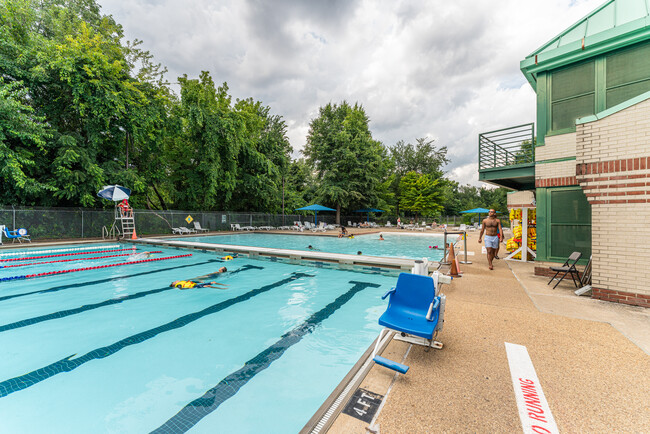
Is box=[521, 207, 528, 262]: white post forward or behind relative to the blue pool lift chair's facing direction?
behind

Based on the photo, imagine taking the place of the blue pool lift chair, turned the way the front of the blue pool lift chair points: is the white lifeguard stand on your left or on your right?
on your right

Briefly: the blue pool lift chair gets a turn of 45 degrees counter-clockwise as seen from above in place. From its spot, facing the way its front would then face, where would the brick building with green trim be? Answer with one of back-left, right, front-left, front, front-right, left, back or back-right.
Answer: back-left

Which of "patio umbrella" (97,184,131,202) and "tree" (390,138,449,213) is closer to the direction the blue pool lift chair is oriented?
the patio umbrella

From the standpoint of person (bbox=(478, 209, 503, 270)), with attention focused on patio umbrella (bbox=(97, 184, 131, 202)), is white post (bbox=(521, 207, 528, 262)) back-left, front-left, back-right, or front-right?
back-right

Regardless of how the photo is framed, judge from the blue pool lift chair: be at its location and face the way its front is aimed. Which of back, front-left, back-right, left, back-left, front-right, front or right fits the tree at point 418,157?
back-right

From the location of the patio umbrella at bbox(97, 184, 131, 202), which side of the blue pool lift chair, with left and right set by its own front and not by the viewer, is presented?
right

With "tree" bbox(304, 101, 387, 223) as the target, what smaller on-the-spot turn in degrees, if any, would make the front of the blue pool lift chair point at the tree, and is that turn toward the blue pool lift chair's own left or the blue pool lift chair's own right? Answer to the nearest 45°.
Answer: approximately 135° to the blue pool lift chair's own right

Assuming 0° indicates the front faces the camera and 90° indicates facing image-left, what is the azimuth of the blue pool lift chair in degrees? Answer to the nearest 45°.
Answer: approximately 45°

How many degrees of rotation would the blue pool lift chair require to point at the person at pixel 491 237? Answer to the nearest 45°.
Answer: approximately 135° to its right

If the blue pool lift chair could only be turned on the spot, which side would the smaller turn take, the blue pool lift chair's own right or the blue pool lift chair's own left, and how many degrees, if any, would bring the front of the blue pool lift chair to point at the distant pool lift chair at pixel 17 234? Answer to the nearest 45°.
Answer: approximately 45° to the blue pool lift chair's own right

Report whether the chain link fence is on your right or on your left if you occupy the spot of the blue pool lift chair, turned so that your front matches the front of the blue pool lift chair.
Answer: on your right
